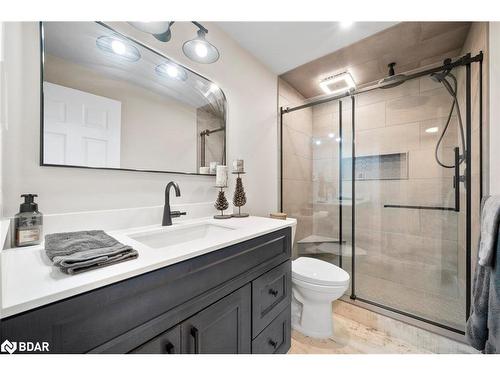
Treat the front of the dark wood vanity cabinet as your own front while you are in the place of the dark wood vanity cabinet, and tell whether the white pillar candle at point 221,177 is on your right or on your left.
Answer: on your left

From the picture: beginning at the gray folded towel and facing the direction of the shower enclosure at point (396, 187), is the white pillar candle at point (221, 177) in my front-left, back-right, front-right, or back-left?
front-left

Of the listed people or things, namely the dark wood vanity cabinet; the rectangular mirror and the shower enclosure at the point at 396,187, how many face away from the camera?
0

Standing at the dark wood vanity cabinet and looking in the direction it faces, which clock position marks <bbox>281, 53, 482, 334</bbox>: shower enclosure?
The shower enclosure is roughly at 10 o'clock from the dark wood vanity cabinet.

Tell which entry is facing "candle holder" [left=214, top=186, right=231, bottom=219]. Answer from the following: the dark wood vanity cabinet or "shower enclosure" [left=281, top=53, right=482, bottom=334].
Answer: the shower enclosure

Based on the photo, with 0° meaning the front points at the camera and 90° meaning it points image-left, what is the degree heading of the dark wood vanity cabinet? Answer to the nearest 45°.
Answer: approximately 315°
